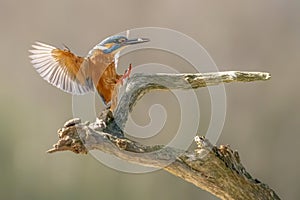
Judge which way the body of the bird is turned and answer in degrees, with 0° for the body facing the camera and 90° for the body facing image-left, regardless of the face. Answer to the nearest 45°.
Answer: approximately 270°
